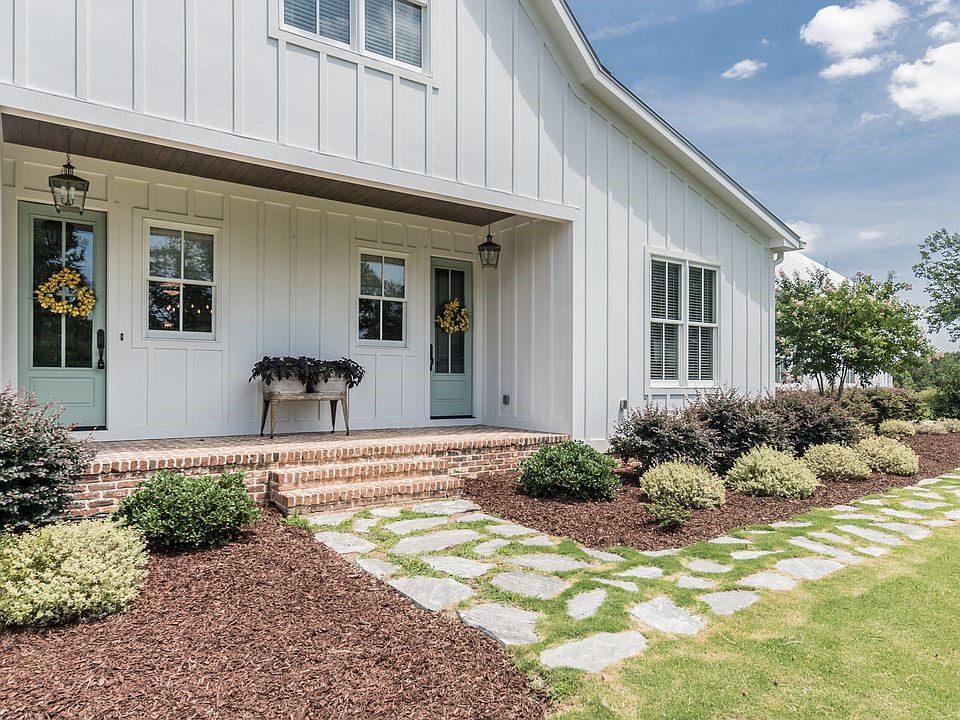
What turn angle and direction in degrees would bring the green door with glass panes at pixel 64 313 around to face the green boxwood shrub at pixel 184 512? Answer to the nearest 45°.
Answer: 0° — it already faces it

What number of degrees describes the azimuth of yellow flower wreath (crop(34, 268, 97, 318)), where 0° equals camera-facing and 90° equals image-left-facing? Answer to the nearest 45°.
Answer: approximately 0°

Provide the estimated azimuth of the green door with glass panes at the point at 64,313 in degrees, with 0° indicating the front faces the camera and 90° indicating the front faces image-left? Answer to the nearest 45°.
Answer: approximately 0°

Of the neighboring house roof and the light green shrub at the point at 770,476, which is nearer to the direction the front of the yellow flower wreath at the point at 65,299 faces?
the light green shrub

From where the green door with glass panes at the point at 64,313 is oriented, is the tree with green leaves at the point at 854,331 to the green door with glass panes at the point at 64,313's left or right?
on its left

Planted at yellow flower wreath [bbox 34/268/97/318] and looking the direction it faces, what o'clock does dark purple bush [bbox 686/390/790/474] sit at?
The dark purple bush is roughly at 10 o'clock from the yellow flower wreath.

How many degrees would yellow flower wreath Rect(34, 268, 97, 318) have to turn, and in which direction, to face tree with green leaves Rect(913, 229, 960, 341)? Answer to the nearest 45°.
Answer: approximately 90° to its left

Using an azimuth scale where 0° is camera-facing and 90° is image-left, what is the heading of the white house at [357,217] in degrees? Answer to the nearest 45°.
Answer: approximately 315°

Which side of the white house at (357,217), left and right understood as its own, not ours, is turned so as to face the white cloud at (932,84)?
left

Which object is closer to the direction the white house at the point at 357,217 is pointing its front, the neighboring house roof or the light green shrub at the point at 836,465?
the light green shrub

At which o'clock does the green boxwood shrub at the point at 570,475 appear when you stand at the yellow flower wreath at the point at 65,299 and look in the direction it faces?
The green boxwood shrub is roughly at 10 o'clock from the yellow flower wreath.

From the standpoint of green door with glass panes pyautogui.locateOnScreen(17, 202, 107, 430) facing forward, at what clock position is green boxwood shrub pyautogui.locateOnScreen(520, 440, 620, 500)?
The green boxwood shrub is roughly at 10 o'clock from the green door with glass panes.
